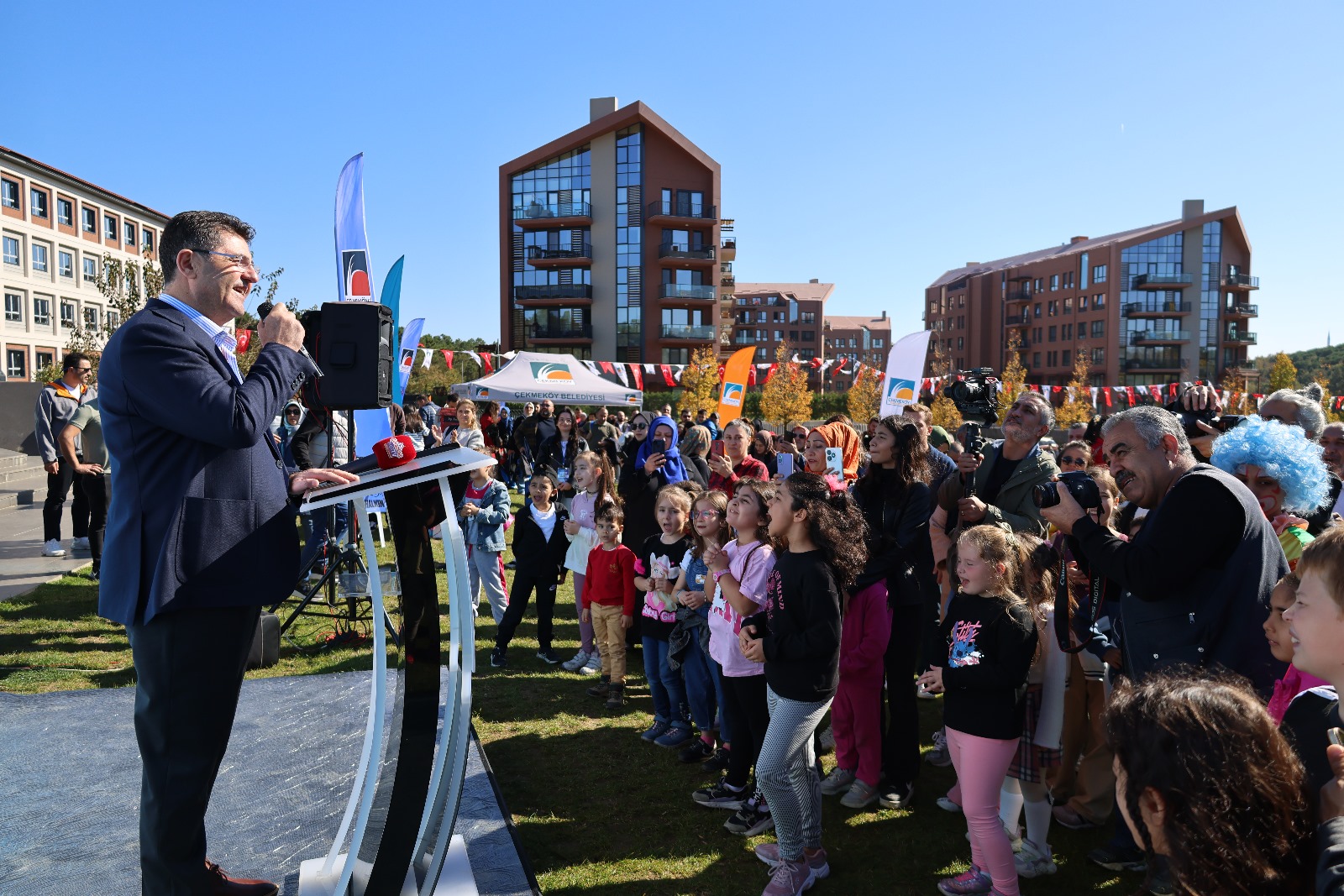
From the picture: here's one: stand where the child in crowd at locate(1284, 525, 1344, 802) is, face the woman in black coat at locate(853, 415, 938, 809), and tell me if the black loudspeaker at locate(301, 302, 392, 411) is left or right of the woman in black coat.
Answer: left

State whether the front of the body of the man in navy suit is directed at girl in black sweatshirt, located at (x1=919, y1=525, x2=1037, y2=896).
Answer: yes

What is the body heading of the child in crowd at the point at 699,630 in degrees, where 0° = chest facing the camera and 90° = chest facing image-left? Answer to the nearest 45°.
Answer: approximately 45°

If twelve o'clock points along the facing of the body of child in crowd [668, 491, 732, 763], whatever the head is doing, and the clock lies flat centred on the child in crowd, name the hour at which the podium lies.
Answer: The podium is roughly at 11 o'clock from the child in crowd.

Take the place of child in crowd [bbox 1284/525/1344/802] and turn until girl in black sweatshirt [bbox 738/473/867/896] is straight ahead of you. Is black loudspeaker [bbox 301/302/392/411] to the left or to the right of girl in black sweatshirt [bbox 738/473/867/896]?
left

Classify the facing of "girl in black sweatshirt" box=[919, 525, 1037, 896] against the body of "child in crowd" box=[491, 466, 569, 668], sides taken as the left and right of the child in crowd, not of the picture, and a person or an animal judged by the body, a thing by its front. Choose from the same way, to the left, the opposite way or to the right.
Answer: to the right

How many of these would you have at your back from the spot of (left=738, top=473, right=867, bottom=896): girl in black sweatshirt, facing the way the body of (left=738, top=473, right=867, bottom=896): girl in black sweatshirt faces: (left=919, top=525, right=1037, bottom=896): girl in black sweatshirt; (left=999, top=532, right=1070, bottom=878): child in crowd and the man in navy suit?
2

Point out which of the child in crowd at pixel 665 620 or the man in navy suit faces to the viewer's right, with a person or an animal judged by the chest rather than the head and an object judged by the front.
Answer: the man in navy suit

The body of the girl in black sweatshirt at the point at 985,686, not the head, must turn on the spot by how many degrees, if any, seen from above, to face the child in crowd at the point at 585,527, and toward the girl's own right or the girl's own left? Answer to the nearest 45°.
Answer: approximately 90° to the girl's own right

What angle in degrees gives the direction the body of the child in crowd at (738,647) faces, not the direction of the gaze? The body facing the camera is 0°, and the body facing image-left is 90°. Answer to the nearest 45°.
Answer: approximately 45°

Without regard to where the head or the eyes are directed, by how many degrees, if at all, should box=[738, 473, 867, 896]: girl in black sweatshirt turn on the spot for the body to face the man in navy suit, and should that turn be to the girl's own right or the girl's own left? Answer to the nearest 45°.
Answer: approximately 45° to the girl's own left

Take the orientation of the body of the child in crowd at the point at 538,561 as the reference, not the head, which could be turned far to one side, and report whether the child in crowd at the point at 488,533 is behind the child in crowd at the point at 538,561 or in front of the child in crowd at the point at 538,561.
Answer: behind

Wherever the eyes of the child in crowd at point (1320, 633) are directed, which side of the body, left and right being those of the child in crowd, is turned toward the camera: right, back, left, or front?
left
